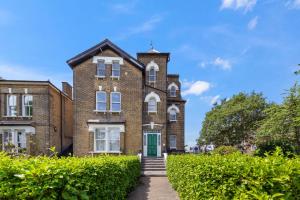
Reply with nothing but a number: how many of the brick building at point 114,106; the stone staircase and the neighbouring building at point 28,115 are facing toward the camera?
3

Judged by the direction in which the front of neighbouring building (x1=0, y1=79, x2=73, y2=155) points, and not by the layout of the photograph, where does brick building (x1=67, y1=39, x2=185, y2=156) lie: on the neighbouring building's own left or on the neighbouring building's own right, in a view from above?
on the neighbouring building's own left

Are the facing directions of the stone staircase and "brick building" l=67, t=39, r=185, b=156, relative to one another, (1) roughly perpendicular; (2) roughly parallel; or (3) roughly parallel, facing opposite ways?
roughly parallel

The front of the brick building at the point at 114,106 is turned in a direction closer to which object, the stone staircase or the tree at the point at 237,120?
the stone staircase

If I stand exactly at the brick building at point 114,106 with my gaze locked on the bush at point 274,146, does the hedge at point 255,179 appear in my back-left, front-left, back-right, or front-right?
front-right

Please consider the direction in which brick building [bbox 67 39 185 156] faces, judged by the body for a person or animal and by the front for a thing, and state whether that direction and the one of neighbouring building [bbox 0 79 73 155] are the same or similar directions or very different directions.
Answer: same or similar directions

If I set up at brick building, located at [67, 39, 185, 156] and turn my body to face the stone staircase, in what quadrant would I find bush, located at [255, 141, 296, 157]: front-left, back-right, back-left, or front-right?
front-left

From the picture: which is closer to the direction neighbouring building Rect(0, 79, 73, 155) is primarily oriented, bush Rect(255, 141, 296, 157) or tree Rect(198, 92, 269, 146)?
the bush

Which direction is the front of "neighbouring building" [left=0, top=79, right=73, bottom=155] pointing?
toward the camera

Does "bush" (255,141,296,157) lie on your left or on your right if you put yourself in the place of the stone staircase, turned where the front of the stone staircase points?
on your left

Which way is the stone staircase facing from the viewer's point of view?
toward the camera
